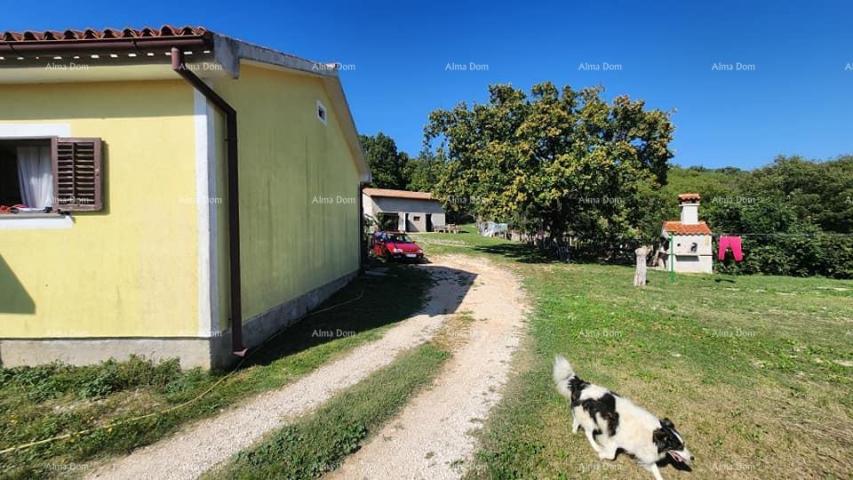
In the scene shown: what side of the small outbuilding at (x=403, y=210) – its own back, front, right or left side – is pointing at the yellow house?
front

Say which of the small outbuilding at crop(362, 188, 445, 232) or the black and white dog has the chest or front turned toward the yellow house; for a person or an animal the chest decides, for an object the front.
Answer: the small outbuilding

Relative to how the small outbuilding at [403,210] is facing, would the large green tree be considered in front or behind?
in front

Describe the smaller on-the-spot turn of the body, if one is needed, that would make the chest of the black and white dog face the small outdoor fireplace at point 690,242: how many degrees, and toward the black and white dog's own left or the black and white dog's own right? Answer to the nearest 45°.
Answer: approximately 135° to the black and white dog's own left

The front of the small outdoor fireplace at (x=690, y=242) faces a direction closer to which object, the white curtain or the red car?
the white curtain

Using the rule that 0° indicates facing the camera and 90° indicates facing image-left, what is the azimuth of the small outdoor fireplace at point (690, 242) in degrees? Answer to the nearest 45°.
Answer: approximately 0°

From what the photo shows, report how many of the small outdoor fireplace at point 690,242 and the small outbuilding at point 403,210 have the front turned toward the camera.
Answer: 2

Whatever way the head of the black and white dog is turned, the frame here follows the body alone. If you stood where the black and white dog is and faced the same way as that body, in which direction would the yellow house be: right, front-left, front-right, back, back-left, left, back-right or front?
back-right

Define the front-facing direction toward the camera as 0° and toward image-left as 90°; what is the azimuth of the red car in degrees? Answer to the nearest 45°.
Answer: approximately 315°
